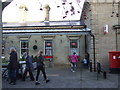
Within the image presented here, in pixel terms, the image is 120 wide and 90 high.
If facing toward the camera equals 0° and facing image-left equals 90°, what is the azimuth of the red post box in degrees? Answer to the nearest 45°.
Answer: approximately 0°
